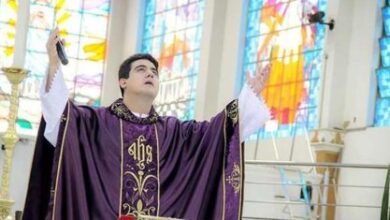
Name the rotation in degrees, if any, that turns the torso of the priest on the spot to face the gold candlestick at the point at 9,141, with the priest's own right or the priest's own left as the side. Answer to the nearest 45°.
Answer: approximately 90° to the priest's own right

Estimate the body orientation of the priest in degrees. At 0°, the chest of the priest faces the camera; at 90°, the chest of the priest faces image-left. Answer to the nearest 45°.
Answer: approximately 0°

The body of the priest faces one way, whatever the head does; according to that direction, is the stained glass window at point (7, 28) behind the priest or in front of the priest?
behind

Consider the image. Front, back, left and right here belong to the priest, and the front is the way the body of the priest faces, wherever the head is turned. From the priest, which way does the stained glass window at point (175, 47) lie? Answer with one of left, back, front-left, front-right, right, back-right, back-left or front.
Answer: back

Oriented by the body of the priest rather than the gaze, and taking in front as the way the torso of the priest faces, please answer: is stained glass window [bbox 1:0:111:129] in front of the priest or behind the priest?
behind

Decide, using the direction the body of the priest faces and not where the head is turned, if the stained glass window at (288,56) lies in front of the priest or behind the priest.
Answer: behind
